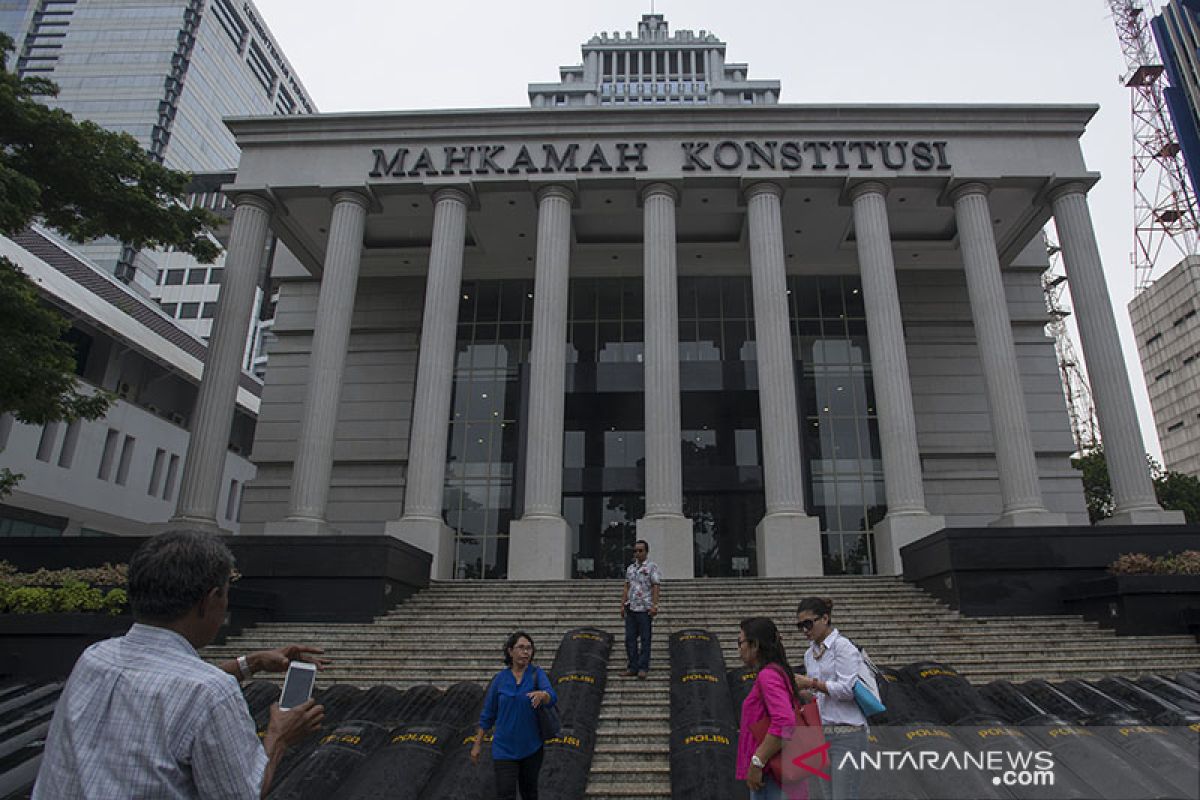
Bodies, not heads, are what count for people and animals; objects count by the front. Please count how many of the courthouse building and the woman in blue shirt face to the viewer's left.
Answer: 0

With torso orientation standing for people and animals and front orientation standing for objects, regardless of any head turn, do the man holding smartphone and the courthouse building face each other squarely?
yes

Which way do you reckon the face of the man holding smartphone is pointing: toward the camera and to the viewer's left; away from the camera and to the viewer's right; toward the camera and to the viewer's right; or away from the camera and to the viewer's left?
away from the camera and to the viewer's right

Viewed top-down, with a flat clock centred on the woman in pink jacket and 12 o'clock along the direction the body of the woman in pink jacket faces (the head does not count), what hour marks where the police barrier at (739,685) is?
The police barrier is roughly at 3 o'clock from the woman in pink jacket.

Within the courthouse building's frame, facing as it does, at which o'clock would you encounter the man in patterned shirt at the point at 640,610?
The man in patterned shirt is roughly at 12 o'clock from the courthouse building.

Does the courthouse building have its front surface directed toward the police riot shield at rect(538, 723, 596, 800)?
yes

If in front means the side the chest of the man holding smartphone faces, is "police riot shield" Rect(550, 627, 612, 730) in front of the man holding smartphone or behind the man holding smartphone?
in front
